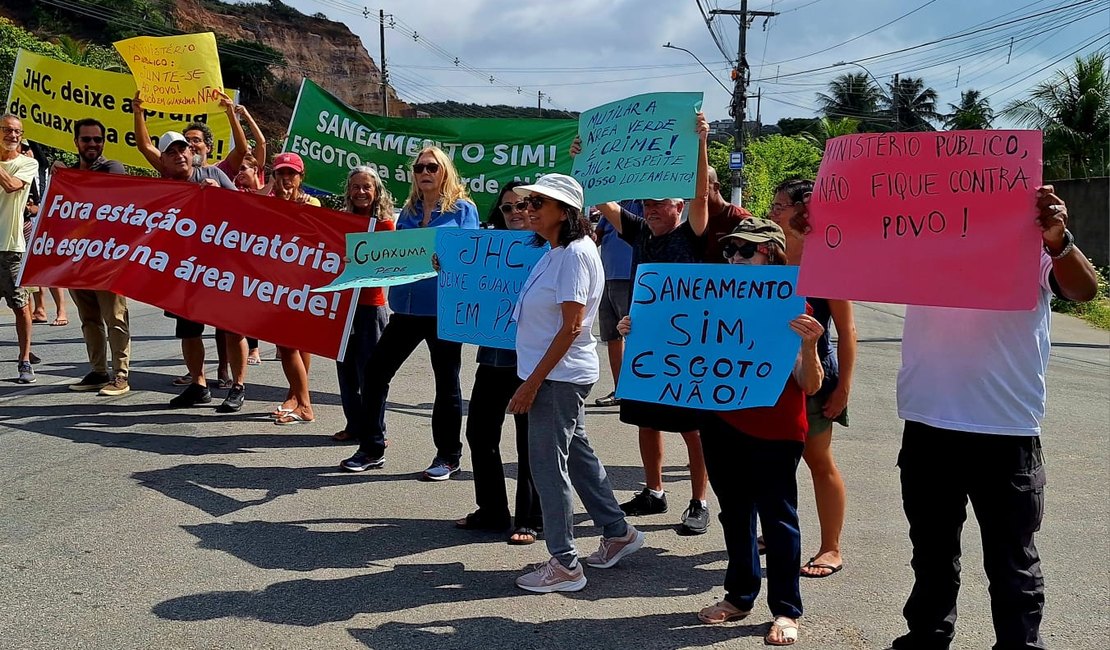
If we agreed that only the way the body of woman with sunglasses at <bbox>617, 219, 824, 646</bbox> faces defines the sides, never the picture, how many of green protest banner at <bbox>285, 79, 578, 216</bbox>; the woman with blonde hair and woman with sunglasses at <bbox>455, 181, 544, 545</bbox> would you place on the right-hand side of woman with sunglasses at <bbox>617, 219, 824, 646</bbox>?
3

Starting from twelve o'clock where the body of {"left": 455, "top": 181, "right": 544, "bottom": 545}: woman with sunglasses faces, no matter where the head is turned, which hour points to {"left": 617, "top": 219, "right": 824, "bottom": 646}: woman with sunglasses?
{"left": 617, "top": 219, "right": 824, "bottom": 646}: woman with sunglasses is roughly at 9 o'clock from {"left": 455, "top": 181, "right": 544, "bottom": 545}: woman with sunglasses.

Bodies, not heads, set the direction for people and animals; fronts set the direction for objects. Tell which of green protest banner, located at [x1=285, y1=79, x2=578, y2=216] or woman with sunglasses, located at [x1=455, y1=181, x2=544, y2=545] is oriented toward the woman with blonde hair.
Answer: the green protest banner

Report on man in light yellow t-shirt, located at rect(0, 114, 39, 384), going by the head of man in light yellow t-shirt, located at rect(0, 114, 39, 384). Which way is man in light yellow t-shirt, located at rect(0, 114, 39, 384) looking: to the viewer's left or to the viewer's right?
to the viewer's right

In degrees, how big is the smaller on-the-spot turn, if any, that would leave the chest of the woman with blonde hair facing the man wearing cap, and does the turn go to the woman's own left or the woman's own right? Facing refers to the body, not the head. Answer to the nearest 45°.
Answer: approximately 90° to the woman's own right

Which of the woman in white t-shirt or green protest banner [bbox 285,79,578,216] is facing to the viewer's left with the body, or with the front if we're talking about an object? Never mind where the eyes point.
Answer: the woman in white t-shirt

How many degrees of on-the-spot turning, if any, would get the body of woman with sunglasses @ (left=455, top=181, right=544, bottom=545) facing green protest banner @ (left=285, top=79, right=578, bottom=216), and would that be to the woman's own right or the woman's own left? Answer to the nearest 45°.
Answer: approximately 135° to the woman's own right

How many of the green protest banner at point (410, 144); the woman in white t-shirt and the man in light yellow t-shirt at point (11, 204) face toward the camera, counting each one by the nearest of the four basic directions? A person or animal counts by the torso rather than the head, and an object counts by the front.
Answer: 2

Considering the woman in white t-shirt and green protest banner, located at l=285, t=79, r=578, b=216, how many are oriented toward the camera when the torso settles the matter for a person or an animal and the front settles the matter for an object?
1
